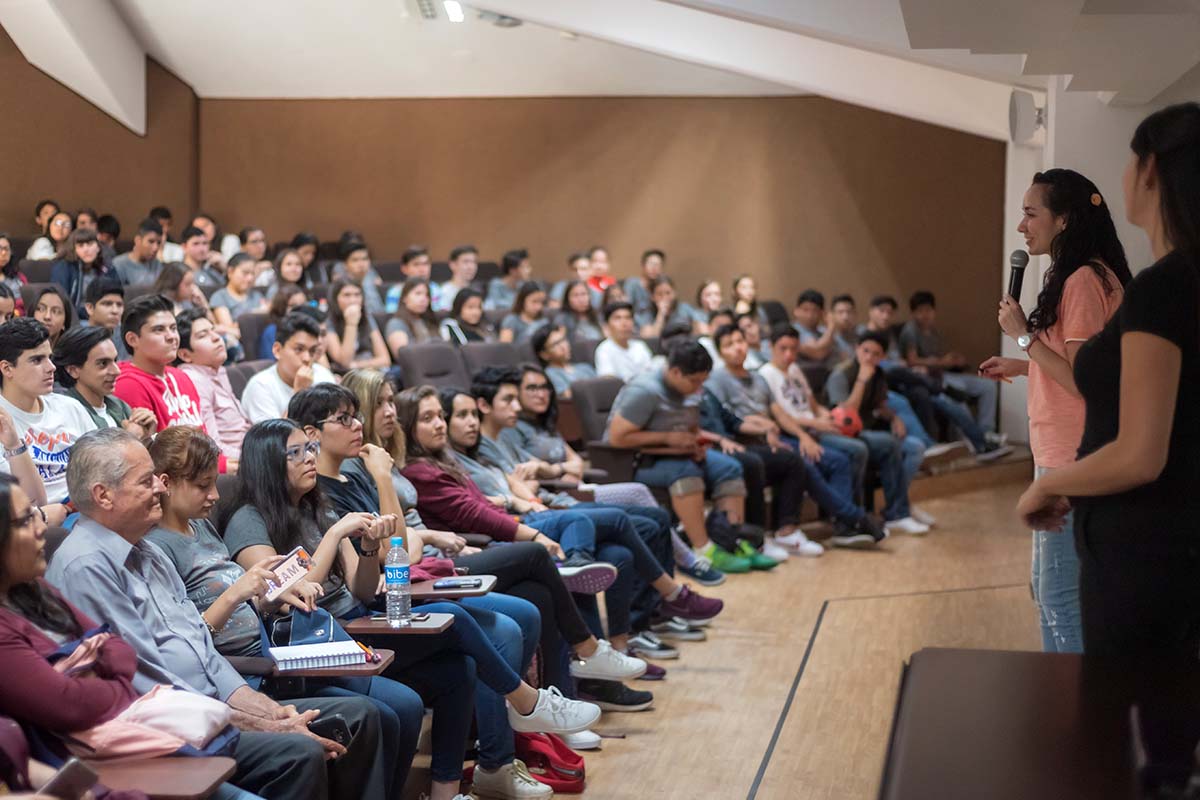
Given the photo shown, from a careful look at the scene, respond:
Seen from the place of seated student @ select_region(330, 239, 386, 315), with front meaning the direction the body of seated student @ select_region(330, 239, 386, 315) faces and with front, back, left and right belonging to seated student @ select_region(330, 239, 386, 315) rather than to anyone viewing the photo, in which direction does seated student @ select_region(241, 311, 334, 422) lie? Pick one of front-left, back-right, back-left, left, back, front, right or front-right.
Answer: front-right

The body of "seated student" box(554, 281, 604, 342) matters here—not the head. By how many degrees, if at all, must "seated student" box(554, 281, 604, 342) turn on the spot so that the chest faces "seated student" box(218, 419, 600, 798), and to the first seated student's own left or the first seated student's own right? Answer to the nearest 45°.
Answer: approximately 45° to the first seated student's own right

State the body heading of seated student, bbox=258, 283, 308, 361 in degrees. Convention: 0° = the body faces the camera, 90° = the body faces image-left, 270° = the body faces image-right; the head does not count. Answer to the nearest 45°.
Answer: approximately 315°

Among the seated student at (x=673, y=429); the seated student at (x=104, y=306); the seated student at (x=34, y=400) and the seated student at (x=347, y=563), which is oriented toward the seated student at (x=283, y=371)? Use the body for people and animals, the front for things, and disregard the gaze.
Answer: the seated student at (x=104, y=306)

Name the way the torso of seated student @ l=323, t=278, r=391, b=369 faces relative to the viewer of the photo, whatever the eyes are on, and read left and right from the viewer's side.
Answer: facing the viewer and to the right of the viewer

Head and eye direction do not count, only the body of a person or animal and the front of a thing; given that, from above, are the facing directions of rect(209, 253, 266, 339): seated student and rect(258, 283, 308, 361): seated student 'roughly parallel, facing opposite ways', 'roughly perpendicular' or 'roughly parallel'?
roughly parallel

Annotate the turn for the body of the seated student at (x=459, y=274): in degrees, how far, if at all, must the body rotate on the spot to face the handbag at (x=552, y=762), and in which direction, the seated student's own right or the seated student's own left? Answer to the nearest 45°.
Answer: approximately 45° to the seated student's own right

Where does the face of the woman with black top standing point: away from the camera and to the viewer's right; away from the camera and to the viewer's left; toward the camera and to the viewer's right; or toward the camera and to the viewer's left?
away from the camera and to the viewer's left

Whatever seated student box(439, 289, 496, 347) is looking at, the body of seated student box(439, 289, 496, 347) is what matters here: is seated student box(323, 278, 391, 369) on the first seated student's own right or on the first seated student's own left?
on the first seated student's own right

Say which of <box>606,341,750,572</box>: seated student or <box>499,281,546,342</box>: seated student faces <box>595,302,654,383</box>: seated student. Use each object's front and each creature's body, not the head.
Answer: <box>499,281,546,342</box>: seated student

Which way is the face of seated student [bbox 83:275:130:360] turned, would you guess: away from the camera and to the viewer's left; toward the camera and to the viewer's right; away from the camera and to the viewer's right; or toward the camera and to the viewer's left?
toward the camera and to the viewer's right

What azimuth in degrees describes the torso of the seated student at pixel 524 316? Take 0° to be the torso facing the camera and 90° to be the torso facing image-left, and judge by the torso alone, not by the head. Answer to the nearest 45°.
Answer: approximately 315°

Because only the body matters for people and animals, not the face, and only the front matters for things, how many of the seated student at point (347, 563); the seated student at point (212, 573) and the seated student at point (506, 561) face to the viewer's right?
3

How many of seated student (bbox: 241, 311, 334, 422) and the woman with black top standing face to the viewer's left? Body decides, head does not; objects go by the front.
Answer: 1

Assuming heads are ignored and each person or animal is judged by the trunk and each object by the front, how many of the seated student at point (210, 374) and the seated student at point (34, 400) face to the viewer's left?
0

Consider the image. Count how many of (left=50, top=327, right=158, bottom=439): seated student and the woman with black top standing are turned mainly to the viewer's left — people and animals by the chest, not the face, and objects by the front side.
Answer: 1

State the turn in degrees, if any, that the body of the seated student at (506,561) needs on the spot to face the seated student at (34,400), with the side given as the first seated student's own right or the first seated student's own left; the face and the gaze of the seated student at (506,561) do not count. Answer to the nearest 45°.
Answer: approximately 180°

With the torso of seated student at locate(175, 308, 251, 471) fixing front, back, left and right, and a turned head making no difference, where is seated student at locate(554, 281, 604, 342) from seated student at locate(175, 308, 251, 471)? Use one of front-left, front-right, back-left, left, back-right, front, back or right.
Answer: left

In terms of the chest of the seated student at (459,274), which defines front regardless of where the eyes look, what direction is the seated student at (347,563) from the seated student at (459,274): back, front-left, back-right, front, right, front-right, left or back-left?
front-right
